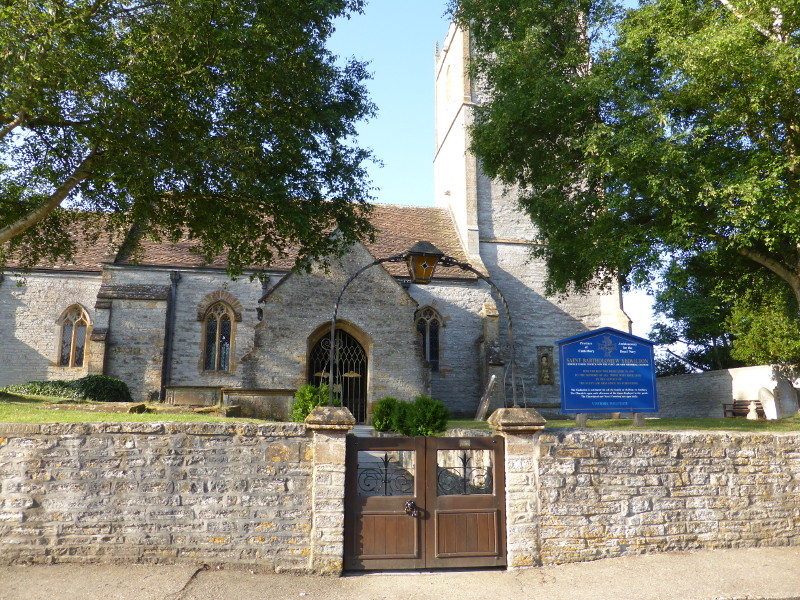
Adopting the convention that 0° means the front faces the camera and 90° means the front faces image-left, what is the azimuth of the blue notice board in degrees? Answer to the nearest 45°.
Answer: approximately 0°

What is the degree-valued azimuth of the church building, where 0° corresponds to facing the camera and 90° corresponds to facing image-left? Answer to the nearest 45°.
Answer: approximately 0°

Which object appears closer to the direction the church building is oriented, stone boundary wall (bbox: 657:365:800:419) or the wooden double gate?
the wooden double gate

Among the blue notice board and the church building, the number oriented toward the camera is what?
2

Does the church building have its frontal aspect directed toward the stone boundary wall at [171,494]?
yes

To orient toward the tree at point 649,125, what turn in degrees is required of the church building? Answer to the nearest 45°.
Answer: approximately 45° to its left

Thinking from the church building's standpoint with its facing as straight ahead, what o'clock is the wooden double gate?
The wooden double gate is roughly at 12 o'clock from the church building.

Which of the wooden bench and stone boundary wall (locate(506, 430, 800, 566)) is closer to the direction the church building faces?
the stone boundary wall

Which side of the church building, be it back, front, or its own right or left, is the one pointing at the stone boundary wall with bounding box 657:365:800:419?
left

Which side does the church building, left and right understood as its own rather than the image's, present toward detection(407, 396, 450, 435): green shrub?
front

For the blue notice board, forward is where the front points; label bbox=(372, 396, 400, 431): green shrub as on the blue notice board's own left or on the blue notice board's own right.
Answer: on the blue notice board's own right

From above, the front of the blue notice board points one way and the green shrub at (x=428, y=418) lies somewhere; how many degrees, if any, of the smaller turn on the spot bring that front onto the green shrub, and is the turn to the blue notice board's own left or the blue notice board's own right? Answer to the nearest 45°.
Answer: approximately 90° to the blue notice board's own right

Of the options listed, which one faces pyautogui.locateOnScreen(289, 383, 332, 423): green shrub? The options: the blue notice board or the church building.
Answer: the church building
